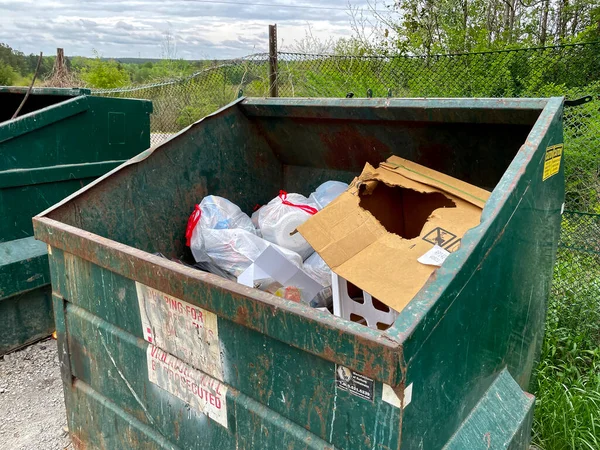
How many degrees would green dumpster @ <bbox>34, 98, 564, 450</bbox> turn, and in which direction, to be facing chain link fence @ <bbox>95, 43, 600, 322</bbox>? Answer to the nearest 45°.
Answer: approximately 180°

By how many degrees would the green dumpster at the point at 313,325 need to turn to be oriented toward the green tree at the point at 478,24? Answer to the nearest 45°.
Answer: approximately 135° to its right

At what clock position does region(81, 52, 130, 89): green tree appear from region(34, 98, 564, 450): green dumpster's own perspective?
The green tree is roughly at 4 o'clock from the green dumpster.

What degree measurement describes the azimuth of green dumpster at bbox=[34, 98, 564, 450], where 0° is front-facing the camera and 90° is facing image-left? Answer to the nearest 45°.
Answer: approximately 45°

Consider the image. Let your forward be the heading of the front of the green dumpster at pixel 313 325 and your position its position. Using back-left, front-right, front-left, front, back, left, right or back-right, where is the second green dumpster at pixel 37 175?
right
